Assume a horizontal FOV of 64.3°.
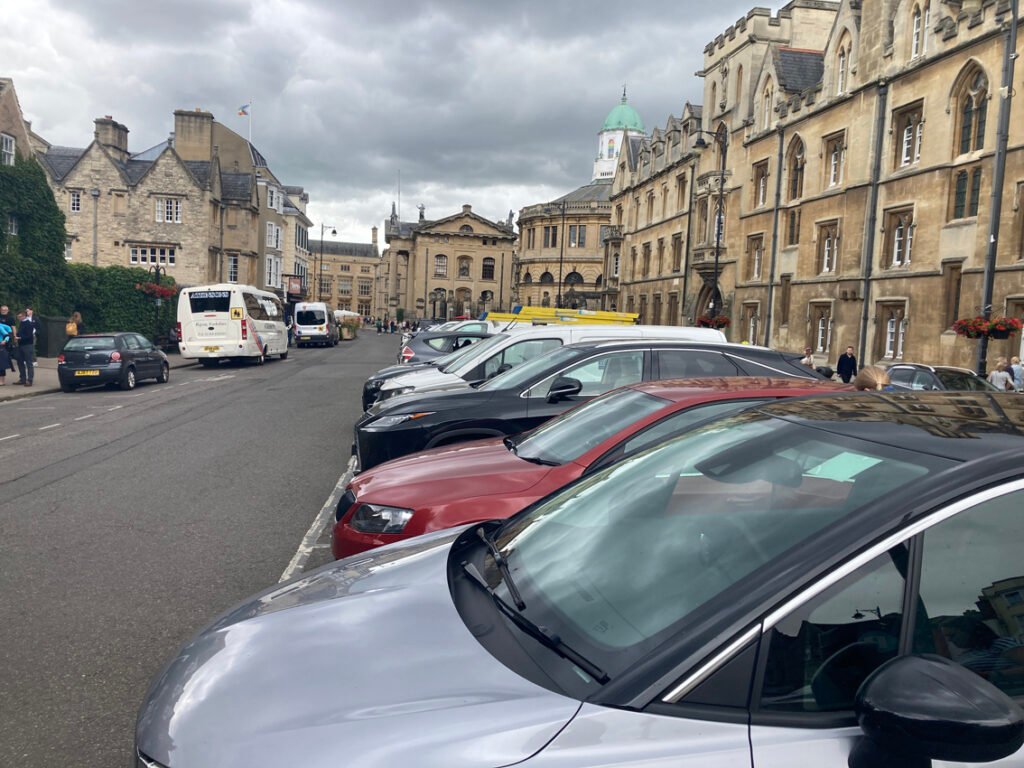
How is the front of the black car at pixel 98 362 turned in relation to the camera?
facing away from the viewer and to the right of the viewer

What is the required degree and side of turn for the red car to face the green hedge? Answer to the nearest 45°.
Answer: approximately 90° to its right

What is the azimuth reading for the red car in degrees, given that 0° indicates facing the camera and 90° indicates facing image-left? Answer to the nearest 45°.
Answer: approximately 45°

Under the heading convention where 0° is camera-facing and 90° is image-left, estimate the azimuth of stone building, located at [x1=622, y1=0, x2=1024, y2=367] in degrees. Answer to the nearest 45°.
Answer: approximately 45°

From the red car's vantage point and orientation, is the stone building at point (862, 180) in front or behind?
behind

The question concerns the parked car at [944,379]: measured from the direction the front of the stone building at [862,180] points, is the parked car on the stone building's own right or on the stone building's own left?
on the stone building's own left
